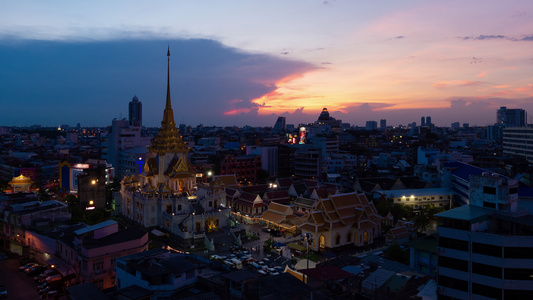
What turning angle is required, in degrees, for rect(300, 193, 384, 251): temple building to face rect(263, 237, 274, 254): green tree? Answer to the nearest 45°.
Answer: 0° — it already faces it

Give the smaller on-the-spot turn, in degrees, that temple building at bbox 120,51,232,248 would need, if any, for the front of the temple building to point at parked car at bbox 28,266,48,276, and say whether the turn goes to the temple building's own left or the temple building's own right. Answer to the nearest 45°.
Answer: approximately 90° to the temple building's own right

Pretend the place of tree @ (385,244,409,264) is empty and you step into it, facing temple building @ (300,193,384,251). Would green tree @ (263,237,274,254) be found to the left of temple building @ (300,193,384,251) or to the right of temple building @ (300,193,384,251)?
left

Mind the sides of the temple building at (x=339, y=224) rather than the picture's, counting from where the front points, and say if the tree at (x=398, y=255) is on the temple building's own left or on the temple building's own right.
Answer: on the temple building's own left

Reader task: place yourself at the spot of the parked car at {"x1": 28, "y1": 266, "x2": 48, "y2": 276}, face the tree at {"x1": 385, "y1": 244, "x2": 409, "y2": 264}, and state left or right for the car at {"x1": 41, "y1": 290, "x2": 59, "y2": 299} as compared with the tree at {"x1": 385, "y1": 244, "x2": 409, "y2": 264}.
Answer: right

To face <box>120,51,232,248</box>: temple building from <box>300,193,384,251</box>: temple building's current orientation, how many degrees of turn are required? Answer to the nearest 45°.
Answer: approximately 45° to its right

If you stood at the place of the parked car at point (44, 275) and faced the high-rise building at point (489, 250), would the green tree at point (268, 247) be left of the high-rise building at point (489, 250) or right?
left

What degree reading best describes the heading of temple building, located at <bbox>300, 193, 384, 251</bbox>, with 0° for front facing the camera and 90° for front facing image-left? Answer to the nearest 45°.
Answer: approximately 45°
